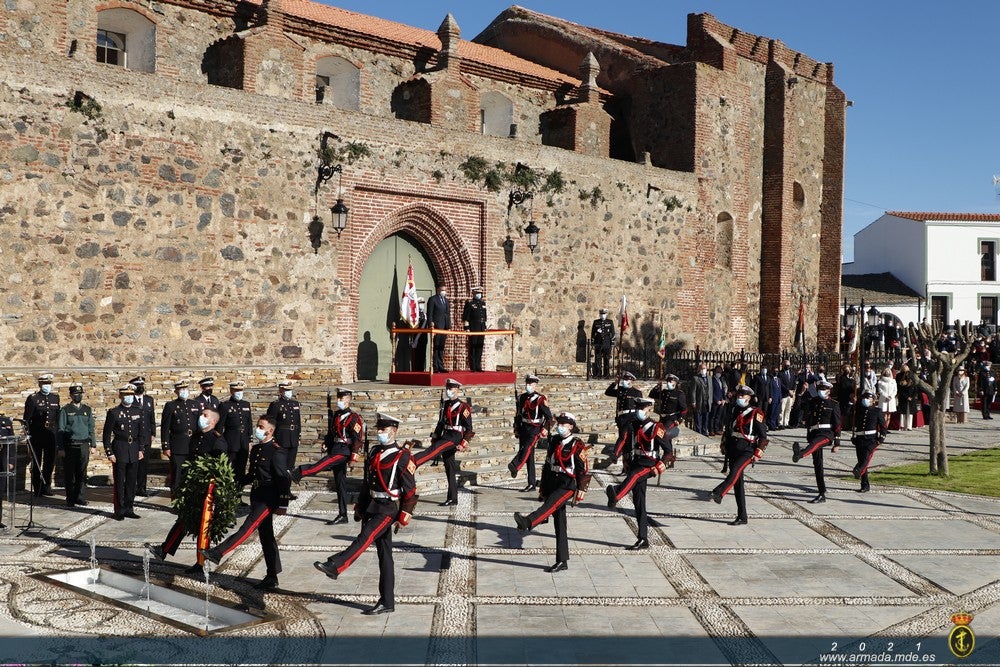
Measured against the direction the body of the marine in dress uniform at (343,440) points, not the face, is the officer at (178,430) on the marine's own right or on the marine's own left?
on the marine's own right

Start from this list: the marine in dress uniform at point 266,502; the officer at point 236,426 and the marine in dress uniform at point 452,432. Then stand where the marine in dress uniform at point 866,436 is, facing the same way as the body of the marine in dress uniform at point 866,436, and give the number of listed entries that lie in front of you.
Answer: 3

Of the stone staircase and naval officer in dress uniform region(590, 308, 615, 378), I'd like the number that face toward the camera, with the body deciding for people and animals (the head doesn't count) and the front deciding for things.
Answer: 2

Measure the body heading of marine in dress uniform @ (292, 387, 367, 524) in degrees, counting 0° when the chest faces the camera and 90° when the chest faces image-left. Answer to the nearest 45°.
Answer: approximately 45°

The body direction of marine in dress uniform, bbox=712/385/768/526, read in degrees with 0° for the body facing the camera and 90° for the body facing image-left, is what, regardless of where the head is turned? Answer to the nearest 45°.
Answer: approximately 45°

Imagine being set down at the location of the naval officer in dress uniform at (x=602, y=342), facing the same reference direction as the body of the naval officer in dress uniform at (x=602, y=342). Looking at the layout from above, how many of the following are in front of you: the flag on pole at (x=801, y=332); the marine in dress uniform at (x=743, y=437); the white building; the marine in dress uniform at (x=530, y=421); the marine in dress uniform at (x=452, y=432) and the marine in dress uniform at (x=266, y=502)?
4

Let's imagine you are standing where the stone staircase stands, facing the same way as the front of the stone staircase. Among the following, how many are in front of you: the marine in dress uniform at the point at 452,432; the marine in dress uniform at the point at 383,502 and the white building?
2

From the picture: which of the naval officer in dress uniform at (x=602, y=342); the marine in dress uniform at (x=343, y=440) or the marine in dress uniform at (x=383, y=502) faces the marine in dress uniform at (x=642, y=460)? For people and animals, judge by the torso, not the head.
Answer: the naval officer in dress uniform at (x=602, y=342)

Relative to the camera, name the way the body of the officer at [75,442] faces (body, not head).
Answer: toward the camera

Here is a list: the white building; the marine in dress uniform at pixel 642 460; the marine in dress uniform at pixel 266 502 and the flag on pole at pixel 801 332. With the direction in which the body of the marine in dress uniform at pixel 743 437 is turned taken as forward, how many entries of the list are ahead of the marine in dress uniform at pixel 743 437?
2

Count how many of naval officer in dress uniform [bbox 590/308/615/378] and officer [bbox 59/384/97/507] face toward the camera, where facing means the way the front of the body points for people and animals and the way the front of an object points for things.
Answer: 2

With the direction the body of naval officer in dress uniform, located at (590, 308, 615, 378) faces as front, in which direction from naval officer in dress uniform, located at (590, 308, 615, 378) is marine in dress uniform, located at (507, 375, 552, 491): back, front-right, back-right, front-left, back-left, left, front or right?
front

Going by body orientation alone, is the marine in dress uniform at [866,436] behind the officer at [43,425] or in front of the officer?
in front

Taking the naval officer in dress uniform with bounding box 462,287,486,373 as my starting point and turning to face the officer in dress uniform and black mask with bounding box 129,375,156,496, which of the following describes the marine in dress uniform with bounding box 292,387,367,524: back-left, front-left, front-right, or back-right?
front-left

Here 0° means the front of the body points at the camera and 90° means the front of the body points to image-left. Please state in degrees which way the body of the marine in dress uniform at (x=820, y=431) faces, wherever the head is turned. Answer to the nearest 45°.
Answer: approximately 45°

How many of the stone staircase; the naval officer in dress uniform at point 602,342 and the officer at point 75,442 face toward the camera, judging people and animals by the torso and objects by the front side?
3

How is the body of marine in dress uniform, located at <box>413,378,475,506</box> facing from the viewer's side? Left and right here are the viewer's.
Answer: facing the viewer and to the left of the viewer
